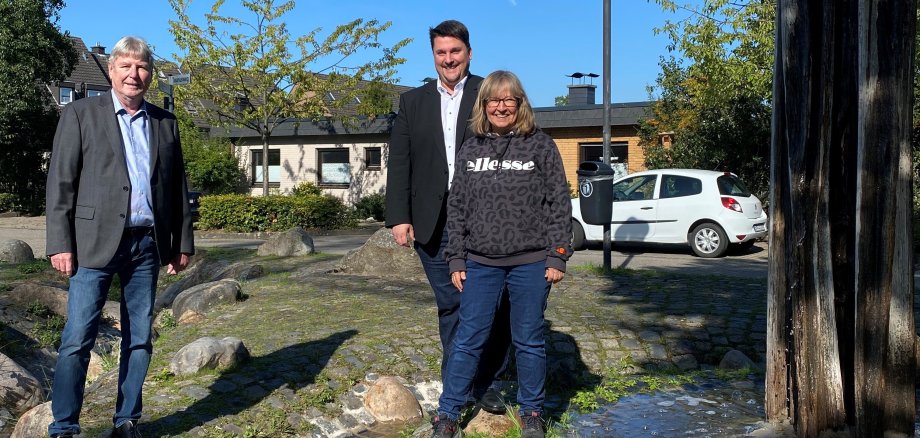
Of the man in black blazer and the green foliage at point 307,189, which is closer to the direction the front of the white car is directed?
the green foliage

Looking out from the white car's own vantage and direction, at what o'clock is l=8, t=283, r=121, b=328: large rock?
The large rock is roughly at 9 o'clock from the white car.

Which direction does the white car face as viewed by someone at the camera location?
facing away from the viewer and to the left of the viewer

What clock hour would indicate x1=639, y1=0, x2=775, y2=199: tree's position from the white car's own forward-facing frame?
The tree is roughly at 2 o'clock from the white car.

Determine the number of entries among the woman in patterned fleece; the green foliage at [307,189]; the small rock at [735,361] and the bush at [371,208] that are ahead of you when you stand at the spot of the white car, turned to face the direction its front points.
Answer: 2

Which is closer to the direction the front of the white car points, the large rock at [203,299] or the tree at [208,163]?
the tree

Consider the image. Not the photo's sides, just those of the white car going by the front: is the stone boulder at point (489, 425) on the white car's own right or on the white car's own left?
on the white car's own left

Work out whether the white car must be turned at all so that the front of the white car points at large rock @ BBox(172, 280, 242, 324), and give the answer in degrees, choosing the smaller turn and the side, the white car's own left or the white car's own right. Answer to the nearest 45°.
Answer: approximately 90° to the white car's own left

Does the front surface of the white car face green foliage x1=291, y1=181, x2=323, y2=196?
yes

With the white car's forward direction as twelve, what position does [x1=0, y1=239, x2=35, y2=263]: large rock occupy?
The large rock is roughly at 10 o'clock from the white car.

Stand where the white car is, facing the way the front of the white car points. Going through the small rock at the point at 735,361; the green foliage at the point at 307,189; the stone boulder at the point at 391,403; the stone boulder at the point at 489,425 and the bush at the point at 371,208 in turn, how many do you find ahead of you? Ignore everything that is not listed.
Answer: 2
